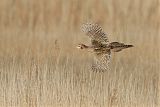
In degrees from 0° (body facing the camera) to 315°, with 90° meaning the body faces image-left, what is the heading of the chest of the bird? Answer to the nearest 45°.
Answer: approximately 90°
